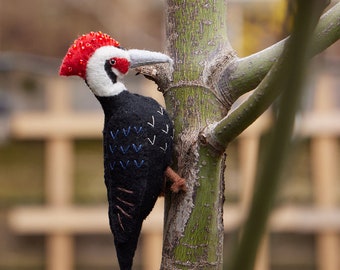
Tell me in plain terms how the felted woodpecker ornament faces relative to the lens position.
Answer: facing to the right of the viewer
